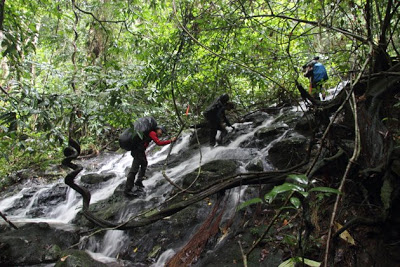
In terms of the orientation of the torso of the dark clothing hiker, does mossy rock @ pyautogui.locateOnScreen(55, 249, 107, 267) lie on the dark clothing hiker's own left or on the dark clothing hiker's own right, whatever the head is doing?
on the dark clothing hiker's own right

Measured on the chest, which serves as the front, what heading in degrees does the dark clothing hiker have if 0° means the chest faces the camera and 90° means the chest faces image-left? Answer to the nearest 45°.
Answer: approximately 270°
